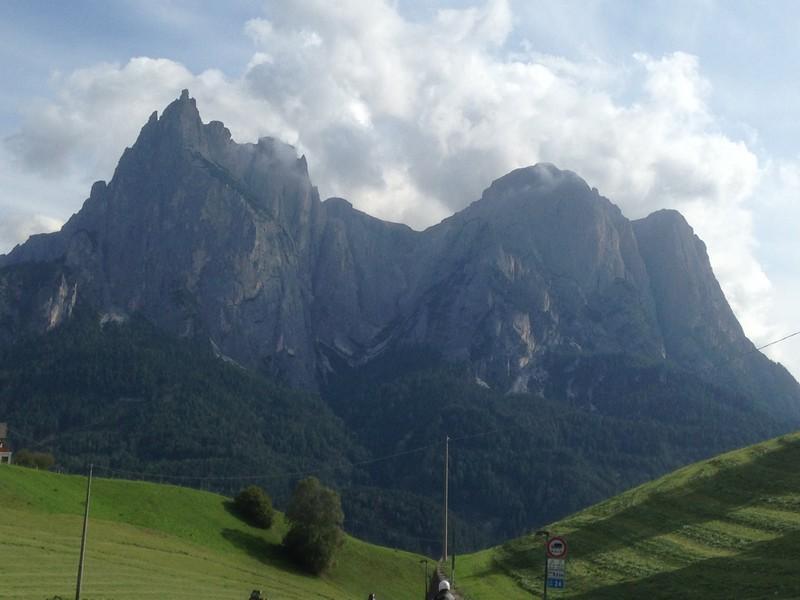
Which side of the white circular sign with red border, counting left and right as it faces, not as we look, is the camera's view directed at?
front
